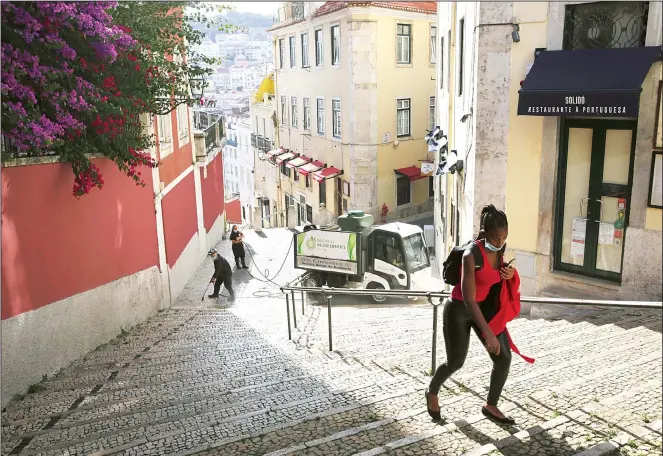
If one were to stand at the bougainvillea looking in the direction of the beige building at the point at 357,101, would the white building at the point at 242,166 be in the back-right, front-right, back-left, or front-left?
front-left

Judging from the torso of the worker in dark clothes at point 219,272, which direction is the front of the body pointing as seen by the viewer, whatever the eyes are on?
to the viewer's left

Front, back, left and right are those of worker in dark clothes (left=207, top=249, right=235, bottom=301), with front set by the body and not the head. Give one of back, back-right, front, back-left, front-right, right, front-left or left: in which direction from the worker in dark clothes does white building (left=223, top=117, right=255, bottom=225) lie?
right

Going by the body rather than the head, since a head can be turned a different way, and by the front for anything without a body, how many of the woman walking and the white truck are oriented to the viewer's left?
0

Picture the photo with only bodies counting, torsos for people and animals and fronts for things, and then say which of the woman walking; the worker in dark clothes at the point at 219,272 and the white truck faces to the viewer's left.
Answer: the worker in dark clothes

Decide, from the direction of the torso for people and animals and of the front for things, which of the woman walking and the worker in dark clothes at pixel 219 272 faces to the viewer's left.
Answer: the worker in dark clothes

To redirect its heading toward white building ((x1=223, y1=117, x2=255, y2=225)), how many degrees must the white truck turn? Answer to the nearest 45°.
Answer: approximately 135° to its left

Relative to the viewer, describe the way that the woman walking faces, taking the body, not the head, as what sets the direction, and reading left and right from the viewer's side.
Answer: facing the viewer and to the right of the viewer

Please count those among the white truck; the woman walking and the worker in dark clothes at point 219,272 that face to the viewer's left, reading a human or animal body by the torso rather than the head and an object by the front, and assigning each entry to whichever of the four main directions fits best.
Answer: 1

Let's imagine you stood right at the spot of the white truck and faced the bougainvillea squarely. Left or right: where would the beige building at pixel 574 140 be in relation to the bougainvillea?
left

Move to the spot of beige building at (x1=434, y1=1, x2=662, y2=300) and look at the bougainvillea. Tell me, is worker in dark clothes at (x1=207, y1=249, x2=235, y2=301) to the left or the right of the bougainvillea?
right

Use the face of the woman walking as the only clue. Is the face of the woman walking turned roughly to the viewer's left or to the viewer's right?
to the viewer's right

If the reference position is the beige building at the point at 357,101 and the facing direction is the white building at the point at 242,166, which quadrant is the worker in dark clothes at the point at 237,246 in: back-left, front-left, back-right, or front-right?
back-left

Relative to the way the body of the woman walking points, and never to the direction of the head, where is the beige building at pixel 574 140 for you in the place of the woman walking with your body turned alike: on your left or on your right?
on your left

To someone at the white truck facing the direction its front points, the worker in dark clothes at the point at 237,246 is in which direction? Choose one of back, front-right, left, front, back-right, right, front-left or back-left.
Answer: back

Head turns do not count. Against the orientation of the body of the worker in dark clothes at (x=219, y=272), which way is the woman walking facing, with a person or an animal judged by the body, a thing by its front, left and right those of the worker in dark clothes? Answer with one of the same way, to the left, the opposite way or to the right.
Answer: to the left
